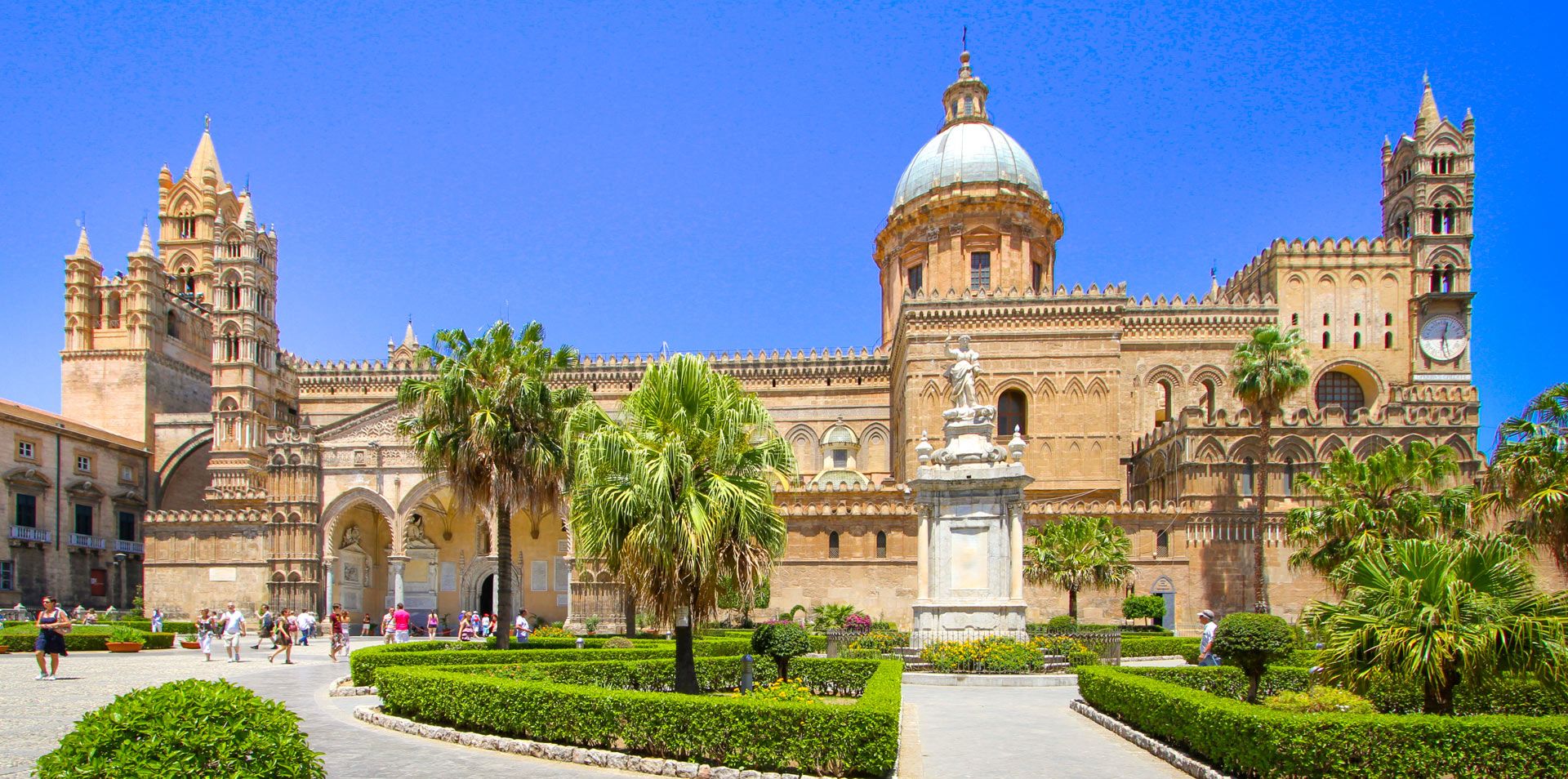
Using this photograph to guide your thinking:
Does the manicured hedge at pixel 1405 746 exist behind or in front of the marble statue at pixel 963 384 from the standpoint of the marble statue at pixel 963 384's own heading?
in front

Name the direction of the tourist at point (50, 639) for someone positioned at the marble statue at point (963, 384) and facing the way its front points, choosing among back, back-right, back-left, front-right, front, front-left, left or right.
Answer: right

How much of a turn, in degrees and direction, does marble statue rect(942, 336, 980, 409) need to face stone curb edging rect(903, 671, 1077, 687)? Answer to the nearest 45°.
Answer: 0° — it already faces it

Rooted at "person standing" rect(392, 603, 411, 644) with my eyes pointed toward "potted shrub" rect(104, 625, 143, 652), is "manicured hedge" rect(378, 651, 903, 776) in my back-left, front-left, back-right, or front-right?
back-left

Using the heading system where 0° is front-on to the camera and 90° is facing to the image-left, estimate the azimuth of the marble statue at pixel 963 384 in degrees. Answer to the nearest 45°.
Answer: approximately 0°
